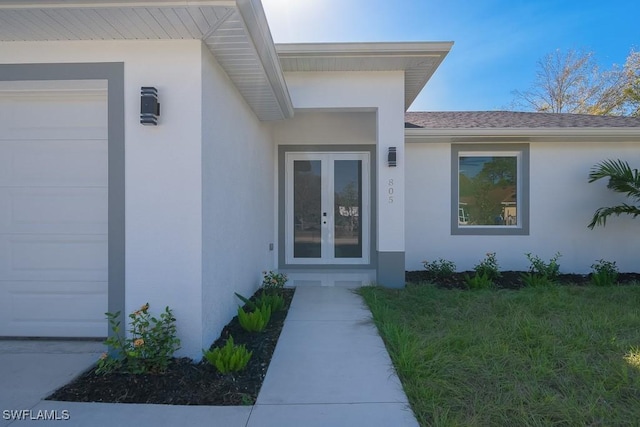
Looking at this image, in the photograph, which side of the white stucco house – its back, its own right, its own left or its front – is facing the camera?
front

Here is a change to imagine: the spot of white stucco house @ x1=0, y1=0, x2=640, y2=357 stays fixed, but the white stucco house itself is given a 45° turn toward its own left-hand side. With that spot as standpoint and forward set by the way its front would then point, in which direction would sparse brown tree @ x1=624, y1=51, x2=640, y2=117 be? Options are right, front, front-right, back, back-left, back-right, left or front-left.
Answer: left

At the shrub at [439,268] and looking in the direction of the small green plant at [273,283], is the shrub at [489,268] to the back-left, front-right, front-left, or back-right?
back-left

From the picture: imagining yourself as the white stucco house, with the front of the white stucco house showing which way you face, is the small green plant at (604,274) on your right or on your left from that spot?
on your left

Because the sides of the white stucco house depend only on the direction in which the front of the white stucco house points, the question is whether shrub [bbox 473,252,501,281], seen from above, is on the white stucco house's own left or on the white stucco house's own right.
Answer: on the white stucco house's own left
